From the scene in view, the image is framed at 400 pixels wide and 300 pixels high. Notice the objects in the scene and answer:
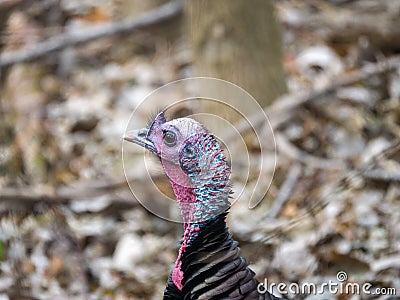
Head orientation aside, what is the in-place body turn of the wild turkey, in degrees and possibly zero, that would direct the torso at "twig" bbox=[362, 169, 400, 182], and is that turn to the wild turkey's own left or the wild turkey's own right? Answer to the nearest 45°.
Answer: approximately 135° to the wild turkey's own right

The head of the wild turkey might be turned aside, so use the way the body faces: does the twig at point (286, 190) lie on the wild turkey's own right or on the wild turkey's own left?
on the wild turkey's own right

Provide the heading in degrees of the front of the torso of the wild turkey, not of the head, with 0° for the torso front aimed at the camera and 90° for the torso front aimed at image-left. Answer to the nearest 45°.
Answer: approximately 90°
